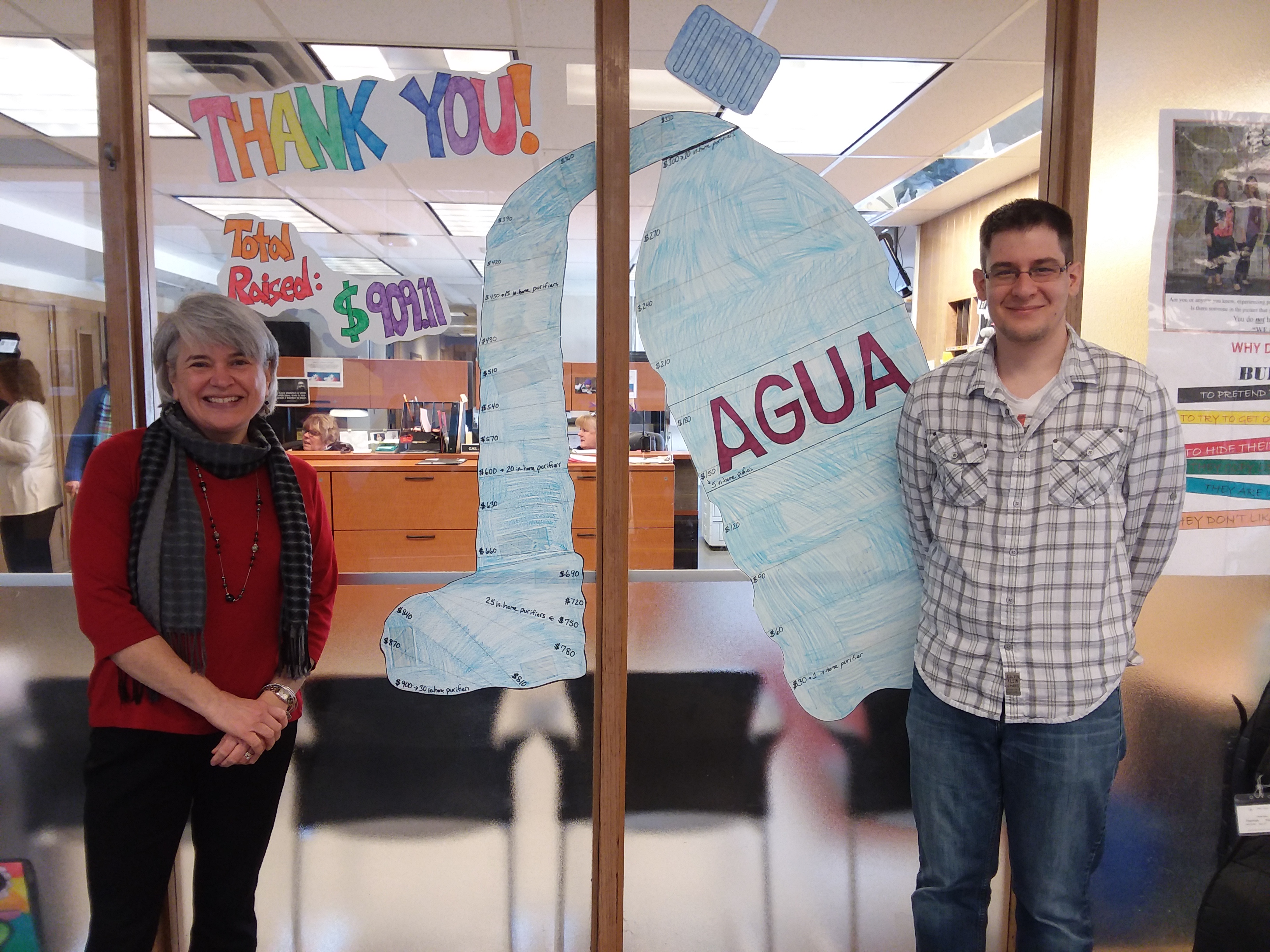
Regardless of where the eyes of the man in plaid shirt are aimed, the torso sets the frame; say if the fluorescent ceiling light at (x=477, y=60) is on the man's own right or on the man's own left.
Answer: on the man's own right

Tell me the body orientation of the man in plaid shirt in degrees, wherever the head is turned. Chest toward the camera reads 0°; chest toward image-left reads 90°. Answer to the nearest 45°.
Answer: approximately 0°

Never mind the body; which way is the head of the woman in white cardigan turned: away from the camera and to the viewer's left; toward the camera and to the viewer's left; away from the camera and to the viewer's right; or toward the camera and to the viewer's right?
away from the camera and to the viewer's left

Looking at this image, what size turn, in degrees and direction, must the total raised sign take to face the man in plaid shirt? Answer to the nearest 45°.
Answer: approximately 45° to its left

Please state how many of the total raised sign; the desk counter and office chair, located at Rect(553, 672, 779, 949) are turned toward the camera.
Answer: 2
